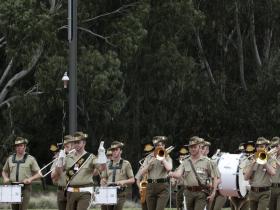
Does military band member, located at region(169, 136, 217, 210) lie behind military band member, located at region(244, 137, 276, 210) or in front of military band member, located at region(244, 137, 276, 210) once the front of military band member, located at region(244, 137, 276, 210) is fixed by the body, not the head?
in front

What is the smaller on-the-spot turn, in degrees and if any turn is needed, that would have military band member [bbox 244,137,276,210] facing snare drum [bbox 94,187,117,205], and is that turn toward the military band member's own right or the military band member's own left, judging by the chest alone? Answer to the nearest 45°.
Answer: approximately 90° to the military band member's own right

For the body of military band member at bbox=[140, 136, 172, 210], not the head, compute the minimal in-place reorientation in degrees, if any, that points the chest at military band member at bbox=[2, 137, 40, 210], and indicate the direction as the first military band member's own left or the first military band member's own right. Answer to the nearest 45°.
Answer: approximately 90° to the first military band member's own right

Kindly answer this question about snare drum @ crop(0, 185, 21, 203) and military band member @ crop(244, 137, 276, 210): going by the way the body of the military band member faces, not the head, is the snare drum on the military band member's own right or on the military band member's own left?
on the military band member's own right

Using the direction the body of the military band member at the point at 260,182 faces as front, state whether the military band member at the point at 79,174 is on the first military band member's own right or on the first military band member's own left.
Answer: on the first military band member's own right

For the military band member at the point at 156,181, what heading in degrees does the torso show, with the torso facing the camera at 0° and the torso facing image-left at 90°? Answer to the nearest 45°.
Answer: approximately 0°

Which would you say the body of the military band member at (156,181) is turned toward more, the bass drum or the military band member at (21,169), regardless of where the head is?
the military band member

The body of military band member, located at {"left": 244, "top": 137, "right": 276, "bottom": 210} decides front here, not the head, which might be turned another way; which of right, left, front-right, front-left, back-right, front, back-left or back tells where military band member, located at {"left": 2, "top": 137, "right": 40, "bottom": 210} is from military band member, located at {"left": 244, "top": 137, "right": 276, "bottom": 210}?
right

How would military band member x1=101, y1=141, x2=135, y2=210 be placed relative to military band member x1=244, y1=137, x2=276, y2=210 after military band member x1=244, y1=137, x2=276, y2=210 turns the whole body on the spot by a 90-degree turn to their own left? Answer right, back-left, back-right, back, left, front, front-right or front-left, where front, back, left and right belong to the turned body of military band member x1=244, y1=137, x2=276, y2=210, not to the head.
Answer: back

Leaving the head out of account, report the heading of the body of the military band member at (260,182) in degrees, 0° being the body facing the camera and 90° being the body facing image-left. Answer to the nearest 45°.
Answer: approximately 0°

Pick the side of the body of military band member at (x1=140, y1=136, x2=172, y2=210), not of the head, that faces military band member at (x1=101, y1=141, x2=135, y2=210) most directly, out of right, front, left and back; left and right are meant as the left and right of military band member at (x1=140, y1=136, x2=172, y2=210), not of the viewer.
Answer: right

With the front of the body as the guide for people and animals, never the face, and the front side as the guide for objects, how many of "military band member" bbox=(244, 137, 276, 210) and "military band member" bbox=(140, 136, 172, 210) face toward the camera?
2
